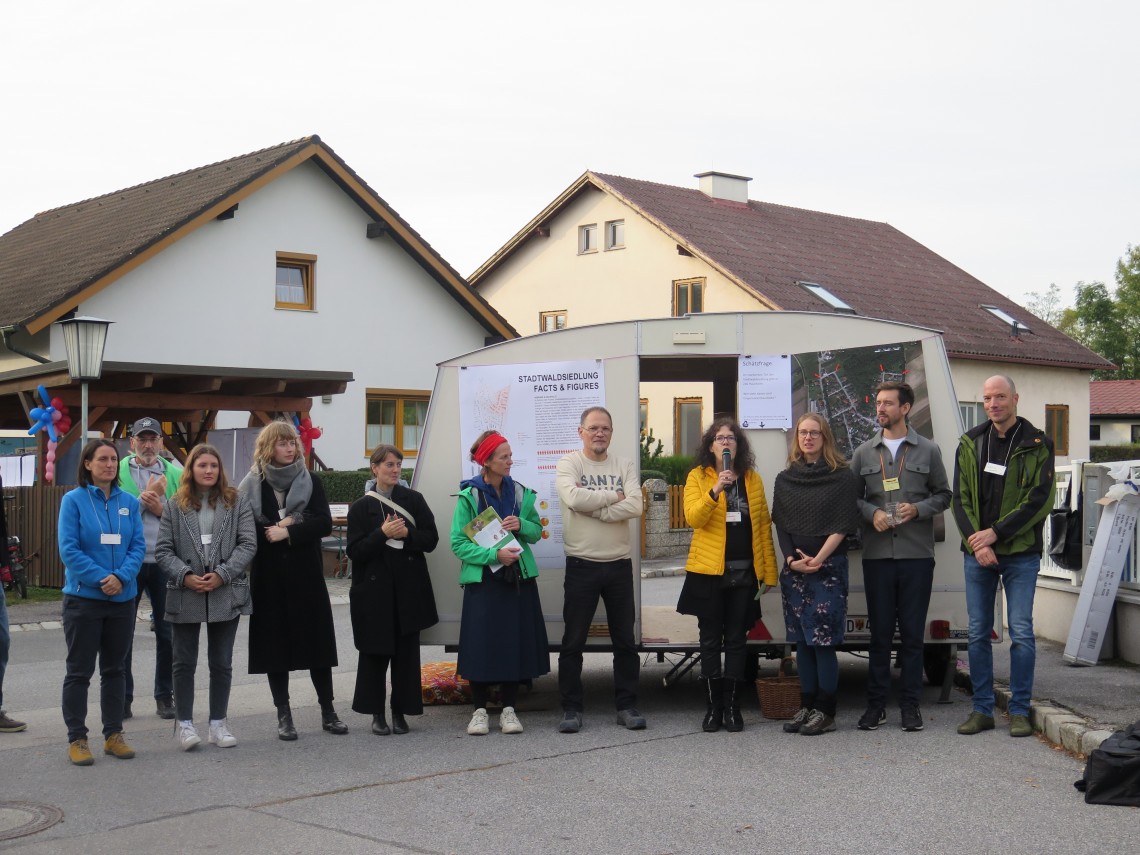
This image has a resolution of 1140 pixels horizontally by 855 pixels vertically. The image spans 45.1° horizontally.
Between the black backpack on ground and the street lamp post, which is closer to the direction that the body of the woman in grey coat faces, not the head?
the black backpack on ground

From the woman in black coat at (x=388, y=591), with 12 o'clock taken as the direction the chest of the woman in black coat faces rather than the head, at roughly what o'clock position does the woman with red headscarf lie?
The woman with red headscarf is roughly at 9 o'clock from the woman in black coat.

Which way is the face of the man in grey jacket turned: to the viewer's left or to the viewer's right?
to the viewer's left

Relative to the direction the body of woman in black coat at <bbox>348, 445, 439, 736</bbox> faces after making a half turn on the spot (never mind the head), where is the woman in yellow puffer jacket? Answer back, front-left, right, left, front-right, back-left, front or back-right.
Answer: right

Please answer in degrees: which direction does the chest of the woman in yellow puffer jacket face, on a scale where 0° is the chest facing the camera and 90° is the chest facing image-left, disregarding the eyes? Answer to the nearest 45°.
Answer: approximately 0°

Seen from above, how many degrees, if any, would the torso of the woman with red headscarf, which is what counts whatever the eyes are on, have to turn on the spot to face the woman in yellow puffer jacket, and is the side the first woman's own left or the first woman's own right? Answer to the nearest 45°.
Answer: approximately 90° to the first woman's own left

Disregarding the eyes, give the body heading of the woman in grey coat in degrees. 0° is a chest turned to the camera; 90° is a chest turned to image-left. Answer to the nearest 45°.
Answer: approximately 0°

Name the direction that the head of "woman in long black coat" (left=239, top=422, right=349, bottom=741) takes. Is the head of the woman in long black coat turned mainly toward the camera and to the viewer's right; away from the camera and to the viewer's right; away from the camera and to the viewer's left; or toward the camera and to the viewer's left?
toward the camera and to the viewer's right

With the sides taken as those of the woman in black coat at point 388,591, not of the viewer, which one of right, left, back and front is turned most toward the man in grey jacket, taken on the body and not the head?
left
